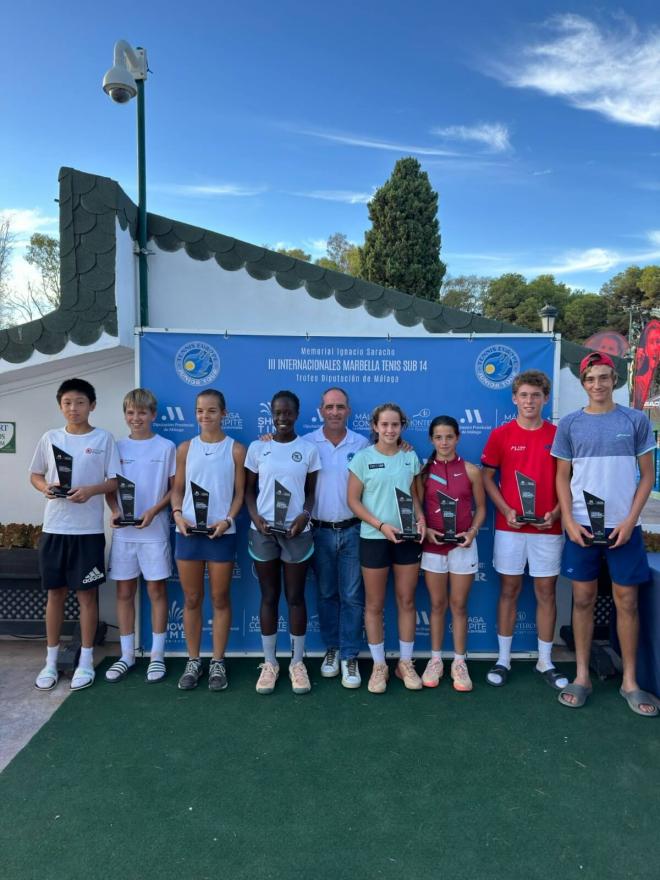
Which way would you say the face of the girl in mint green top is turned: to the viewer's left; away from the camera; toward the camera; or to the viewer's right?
toward the camera

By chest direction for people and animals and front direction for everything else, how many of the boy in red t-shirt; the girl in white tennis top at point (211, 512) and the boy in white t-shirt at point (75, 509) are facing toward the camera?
3

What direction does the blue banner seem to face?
toward the camera

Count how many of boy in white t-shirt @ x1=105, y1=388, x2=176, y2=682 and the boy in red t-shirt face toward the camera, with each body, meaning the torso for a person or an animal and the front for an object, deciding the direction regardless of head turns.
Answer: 2

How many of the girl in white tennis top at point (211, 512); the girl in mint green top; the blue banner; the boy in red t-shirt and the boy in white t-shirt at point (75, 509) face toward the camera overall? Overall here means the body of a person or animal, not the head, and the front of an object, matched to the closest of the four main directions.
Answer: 5

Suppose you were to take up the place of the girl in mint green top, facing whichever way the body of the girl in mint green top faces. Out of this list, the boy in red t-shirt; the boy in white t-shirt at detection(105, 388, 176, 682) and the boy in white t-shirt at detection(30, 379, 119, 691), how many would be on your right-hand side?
2

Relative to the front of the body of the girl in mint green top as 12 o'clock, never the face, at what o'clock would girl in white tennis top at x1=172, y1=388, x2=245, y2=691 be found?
The girl in white tennis top is roughly at 3 o'clock from the girl in mint green top.

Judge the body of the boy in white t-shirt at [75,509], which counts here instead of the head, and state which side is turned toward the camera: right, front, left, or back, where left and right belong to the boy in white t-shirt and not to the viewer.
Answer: front

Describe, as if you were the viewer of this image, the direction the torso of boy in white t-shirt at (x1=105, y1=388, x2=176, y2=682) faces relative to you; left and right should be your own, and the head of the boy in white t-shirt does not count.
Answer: facing the viewer

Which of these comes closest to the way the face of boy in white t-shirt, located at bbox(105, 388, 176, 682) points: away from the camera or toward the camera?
toward the camera

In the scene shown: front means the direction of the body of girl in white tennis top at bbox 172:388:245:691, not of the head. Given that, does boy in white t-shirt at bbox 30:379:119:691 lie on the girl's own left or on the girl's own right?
on the girl's own right
